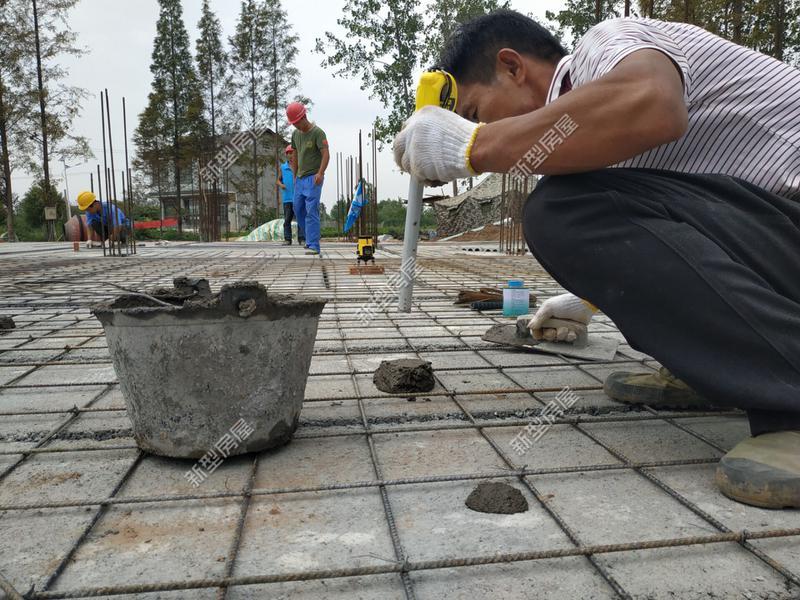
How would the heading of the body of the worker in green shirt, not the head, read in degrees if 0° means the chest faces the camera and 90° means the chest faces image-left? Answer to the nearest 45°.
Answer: approximately 45°

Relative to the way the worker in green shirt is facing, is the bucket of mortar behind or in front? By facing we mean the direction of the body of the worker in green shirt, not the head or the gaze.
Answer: in front

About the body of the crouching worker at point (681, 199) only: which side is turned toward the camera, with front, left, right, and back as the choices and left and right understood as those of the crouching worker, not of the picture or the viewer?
left

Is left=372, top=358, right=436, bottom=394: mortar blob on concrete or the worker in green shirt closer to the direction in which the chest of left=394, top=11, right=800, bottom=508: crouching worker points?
the mortar blob on concrete

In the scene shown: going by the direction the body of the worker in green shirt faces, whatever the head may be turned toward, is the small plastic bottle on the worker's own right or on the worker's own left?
on the worker's own left

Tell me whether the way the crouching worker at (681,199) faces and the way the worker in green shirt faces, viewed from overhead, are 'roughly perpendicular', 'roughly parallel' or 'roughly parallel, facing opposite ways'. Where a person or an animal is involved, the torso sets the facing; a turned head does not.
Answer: roughly perpendicular

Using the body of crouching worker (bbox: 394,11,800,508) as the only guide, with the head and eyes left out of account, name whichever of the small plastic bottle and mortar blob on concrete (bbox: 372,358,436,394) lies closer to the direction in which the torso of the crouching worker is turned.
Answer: the mortar blob on concrete
